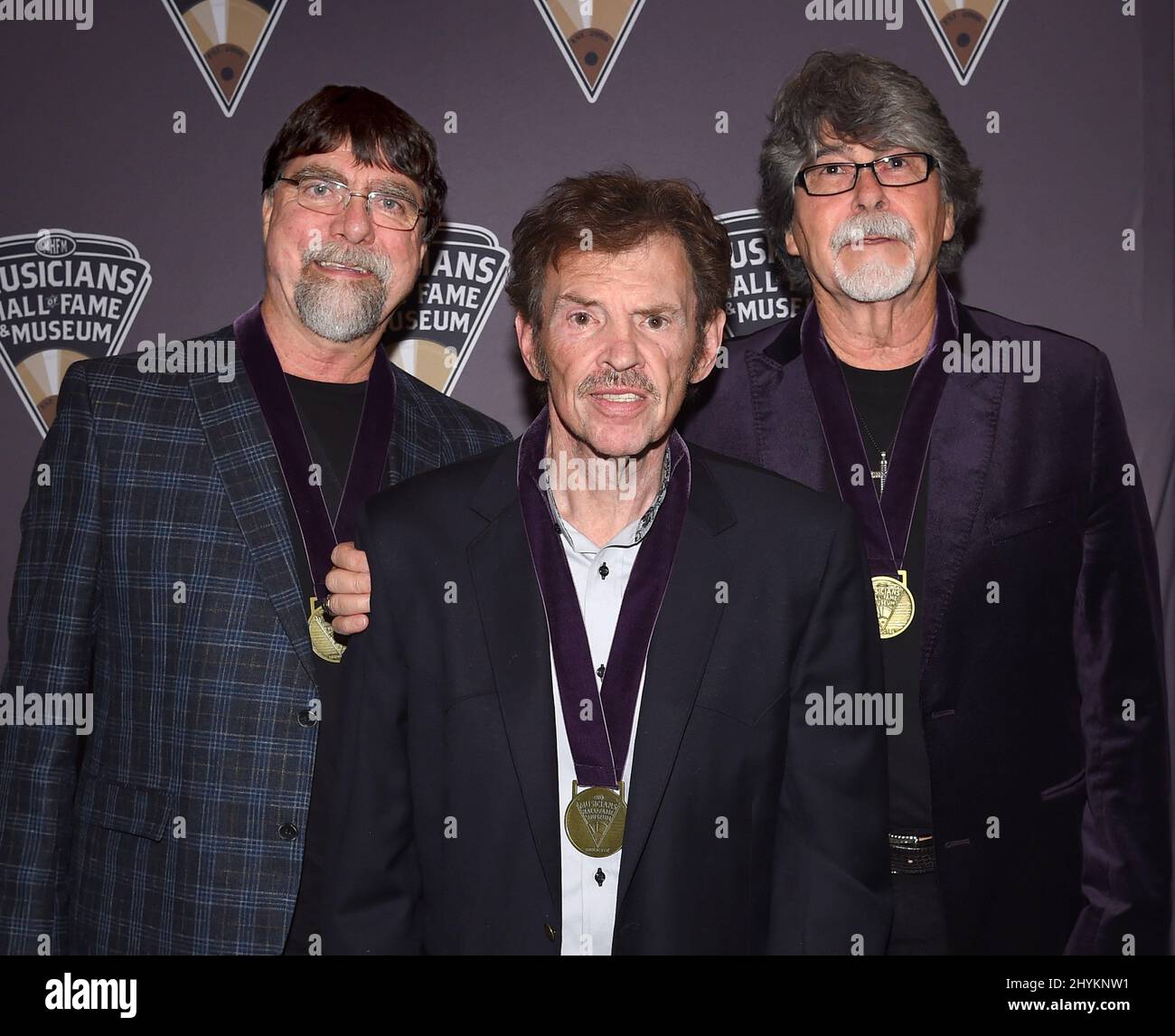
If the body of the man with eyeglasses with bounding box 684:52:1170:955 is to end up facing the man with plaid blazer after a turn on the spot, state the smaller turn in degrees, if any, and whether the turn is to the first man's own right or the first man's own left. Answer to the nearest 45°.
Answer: approximately 90° to the first man's own right

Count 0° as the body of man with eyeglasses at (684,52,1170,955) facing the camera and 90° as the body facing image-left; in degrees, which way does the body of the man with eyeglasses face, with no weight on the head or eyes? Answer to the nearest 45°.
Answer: approximately 0°
